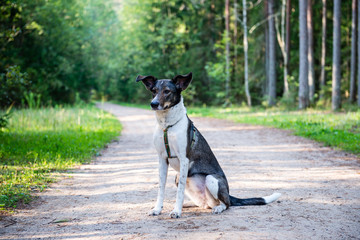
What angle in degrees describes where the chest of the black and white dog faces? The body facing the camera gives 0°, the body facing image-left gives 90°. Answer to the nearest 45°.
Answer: approximately 45°
